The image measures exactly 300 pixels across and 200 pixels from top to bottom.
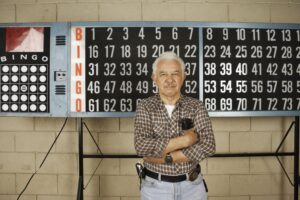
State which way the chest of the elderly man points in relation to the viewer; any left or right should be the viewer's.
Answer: facing the viewer

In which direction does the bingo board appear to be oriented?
toward the camera

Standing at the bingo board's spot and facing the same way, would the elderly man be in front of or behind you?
in front

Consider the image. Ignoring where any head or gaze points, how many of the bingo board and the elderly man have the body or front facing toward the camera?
2

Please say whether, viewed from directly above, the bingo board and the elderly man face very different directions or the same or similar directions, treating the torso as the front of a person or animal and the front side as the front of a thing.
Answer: same or similar directions

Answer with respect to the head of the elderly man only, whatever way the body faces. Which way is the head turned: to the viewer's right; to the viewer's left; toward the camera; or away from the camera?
toward the camera
